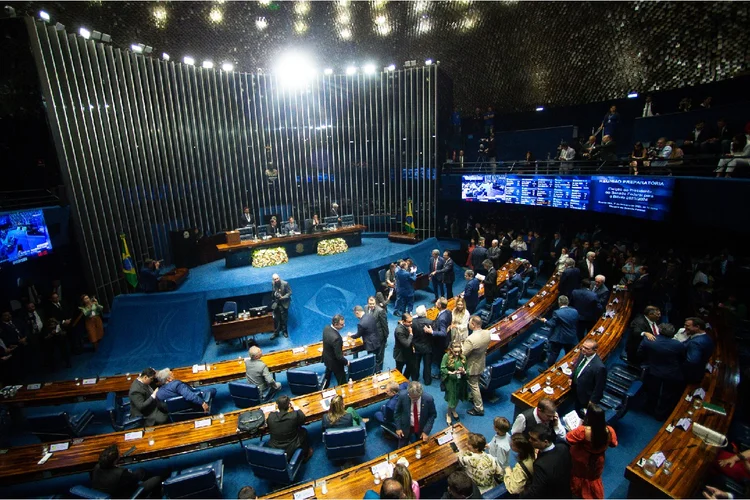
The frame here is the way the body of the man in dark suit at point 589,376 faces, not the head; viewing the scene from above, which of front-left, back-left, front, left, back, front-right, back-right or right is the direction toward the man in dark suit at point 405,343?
front-right

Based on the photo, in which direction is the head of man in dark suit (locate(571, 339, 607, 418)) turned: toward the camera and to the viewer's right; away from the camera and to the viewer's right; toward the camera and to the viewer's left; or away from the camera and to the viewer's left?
toward the camera and to the viewer's left

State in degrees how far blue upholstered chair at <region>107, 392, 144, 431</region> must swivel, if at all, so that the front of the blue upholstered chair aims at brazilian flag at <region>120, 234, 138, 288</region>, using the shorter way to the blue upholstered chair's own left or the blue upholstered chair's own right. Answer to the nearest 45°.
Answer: approximately 90° to the blue upholstered chair's own left

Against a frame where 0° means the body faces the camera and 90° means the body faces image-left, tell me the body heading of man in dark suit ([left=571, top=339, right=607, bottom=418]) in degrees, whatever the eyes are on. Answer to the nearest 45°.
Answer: approximately 45°

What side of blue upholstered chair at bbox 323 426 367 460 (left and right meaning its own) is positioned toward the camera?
back

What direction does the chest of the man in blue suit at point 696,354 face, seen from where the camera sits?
to the viewer's left

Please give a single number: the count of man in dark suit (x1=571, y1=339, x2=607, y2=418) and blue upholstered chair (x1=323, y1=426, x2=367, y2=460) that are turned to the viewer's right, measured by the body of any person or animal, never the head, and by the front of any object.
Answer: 0

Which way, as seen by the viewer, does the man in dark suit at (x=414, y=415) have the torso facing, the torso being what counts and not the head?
toward the camera

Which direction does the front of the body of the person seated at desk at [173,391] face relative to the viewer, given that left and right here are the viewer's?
facing to the right of the viewer

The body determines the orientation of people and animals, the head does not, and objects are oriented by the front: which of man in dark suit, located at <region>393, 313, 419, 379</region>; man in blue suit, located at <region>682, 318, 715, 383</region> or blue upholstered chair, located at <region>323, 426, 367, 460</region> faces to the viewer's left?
the man in blue suit

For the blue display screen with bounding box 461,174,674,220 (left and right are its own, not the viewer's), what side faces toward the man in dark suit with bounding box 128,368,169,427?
front
